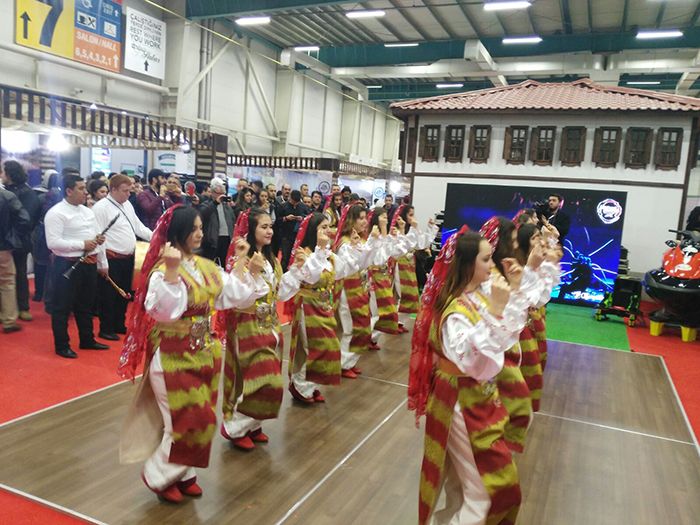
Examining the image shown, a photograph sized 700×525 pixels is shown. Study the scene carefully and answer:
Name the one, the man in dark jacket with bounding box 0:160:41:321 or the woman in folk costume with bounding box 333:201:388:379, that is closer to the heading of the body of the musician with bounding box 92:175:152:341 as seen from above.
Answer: the woman in folk costume

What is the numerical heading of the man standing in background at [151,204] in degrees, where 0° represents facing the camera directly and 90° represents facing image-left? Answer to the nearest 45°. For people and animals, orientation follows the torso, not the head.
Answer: approximately 315°

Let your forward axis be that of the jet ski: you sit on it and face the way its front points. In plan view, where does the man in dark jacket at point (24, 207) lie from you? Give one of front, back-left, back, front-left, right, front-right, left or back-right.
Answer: front

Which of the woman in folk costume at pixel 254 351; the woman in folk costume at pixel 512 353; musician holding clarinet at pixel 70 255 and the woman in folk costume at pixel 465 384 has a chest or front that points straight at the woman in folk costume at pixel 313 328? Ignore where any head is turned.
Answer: the musician holding clarinet

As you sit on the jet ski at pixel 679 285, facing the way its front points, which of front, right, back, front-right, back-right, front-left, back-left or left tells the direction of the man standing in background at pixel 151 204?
front

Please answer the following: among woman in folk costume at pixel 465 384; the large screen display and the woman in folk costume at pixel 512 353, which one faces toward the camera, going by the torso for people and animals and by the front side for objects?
the large screen display

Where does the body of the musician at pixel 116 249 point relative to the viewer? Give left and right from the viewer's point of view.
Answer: facing the viewer and to the right of the viewer

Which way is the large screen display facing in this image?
toward the camera

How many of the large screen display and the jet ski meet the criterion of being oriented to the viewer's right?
0

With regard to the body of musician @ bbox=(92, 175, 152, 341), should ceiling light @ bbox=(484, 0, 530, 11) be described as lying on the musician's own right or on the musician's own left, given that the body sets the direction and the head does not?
on the musician's own left
